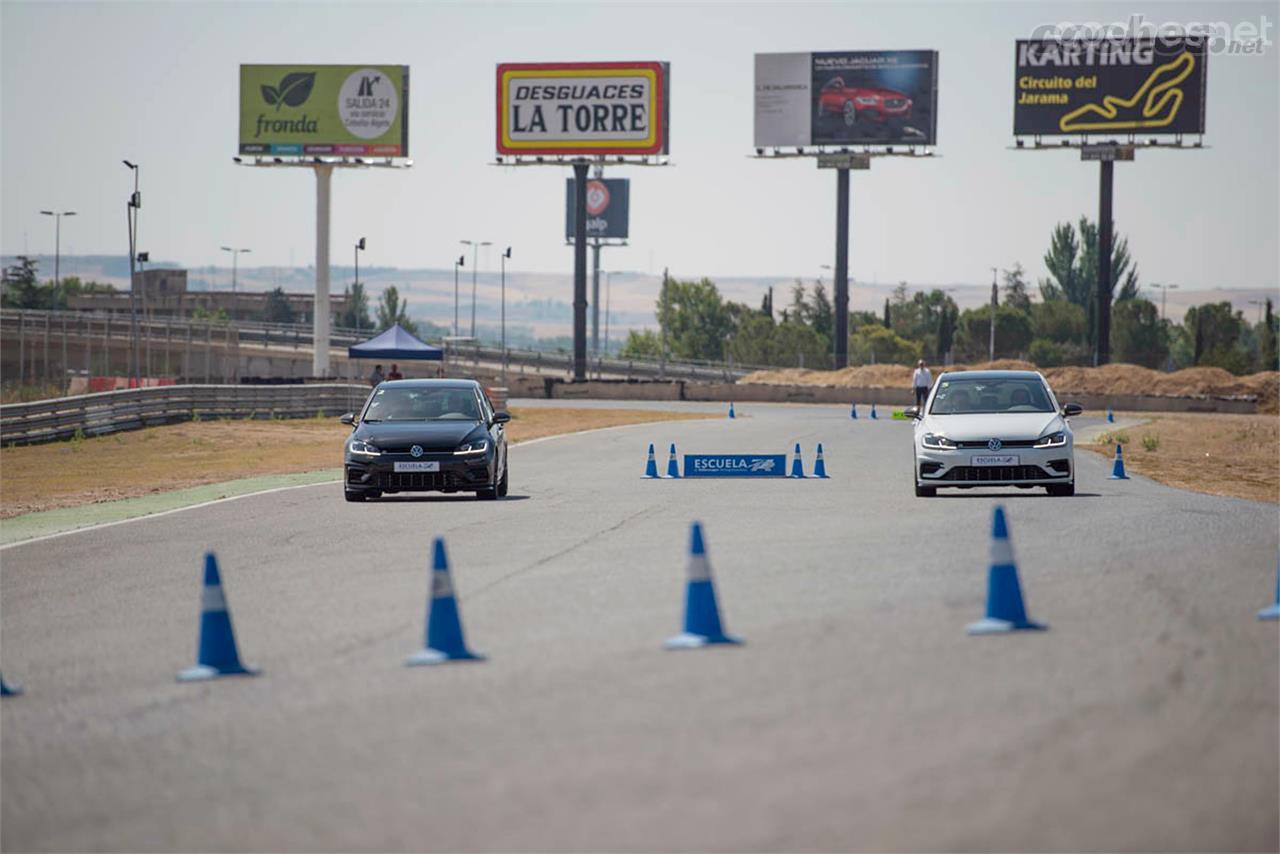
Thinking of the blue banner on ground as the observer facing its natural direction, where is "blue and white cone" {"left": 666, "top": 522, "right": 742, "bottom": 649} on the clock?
The blue and white cone is roughly at 12 o'clock from the blue banner on ground.

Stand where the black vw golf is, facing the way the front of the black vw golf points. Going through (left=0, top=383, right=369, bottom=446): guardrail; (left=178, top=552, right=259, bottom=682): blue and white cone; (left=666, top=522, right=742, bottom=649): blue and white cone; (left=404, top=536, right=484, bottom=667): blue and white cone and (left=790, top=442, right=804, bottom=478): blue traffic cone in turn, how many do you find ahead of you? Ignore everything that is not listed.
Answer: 3

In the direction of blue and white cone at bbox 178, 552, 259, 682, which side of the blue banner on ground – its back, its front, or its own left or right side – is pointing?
front

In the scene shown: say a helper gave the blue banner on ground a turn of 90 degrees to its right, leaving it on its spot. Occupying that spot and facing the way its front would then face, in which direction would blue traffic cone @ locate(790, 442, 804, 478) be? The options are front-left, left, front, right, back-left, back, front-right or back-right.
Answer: back

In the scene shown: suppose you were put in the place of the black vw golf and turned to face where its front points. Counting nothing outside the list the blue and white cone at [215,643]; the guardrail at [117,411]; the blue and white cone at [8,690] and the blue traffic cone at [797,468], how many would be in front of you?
2

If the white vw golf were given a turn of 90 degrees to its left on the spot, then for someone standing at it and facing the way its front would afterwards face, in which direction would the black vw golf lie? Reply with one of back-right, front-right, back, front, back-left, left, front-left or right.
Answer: back

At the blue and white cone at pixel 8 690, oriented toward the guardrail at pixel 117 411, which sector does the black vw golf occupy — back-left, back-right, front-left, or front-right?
front-right

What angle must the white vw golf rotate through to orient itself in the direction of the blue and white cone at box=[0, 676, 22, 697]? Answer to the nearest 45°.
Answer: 0° — it already faces it

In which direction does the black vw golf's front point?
toward the camera

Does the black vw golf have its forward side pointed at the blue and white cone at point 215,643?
yes

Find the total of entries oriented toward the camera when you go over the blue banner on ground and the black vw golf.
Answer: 2

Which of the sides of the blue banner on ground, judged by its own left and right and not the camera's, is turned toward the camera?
front

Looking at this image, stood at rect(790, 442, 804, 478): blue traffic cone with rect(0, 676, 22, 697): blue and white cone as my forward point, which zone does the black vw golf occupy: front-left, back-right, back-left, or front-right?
front-right

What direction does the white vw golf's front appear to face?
toward the camera

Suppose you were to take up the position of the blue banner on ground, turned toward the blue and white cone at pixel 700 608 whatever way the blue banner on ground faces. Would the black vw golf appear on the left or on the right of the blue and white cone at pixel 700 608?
right

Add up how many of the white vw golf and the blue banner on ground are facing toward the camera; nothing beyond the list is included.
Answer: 2

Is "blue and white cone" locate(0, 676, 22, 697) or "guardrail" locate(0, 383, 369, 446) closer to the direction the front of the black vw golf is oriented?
the blue and white cone

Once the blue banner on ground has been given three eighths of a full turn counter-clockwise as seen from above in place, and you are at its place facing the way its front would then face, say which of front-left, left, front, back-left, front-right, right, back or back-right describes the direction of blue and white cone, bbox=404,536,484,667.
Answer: back-right
